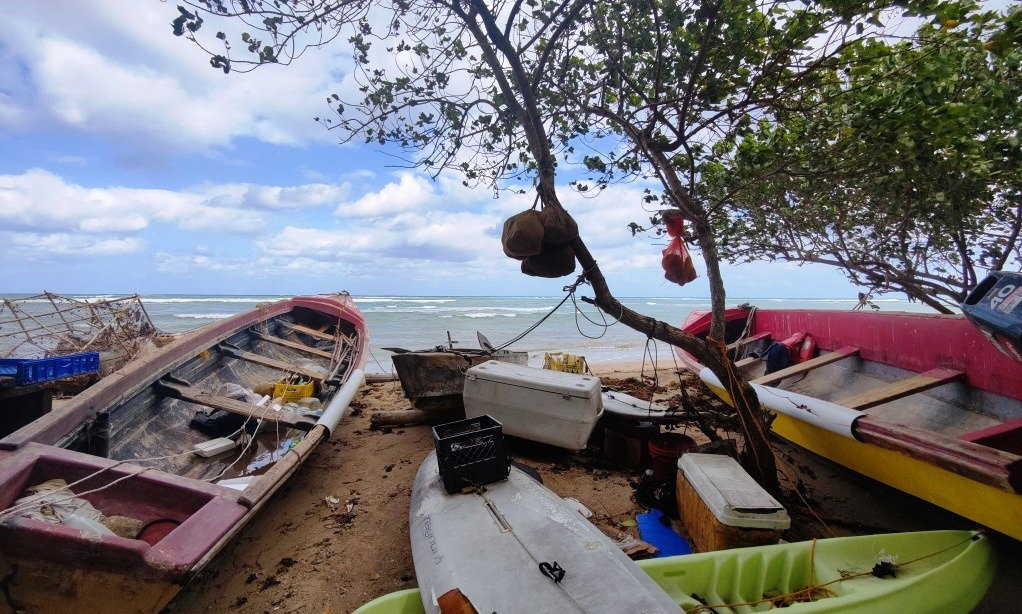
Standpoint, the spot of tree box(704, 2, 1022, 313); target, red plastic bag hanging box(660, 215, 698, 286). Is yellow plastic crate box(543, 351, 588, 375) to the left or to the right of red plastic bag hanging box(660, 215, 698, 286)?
right

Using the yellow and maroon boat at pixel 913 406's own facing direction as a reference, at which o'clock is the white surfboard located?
The white surfboard is roughly at 10 o'clock from the yellow and maroon boat.

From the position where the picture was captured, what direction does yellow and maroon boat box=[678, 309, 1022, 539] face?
facing away from the viewer and to the left of the viewer

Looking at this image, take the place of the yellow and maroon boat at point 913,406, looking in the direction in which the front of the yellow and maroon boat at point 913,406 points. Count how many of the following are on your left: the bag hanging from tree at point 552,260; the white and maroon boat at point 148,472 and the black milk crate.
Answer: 3

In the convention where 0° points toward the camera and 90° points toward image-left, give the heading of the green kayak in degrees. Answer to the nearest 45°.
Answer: approximately 270°

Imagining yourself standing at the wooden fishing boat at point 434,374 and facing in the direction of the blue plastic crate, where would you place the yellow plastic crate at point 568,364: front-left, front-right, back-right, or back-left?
back-right

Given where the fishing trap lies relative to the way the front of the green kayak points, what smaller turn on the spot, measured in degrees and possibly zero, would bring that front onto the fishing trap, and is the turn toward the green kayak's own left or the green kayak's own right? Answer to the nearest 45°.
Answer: approximately 180°

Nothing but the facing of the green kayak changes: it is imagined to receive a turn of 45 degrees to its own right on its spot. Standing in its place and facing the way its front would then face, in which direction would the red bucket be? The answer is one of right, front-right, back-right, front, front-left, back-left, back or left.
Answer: back
